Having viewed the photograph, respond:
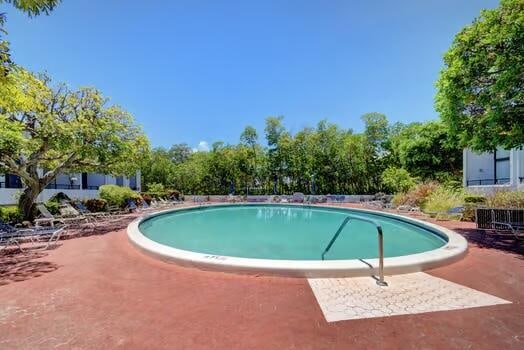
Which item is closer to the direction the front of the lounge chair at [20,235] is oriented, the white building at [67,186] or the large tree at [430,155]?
the large tree

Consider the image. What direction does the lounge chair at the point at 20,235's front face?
to the viewer's right

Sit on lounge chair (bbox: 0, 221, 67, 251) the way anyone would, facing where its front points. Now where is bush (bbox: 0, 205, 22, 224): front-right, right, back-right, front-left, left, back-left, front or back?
left

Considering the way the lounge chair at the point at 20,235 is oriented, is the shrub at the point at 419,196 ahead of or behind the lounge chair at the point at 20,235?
ahead

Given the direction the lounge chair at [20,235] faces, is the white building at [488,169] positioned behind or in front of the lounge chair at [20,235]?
in front

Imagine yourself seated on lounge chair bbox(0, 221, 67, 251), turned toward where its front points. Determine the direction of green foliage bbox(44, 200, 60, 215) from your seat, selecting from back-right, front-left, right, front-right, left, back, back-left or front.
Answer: left

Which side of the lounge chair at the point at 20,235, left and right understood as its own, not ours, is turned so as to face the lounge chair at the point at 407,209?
front

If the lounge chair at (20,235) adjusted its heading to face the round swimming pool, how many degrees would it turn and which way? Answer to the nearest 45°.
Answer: approximately 45° to its right

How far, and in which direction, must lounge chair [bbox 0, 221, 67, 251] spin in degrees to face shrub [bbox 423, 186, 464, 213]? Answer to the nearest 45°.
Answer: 0° — it already faces it

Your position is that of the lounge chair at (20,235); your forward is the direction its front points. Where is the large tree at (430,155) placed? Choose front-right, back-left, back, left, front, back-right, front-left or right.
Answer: front

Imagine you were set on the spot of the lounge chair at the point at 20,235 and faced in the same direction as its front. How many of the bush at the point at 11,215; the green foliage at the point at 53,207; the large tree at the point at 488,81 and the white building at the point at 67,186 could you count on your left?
3
